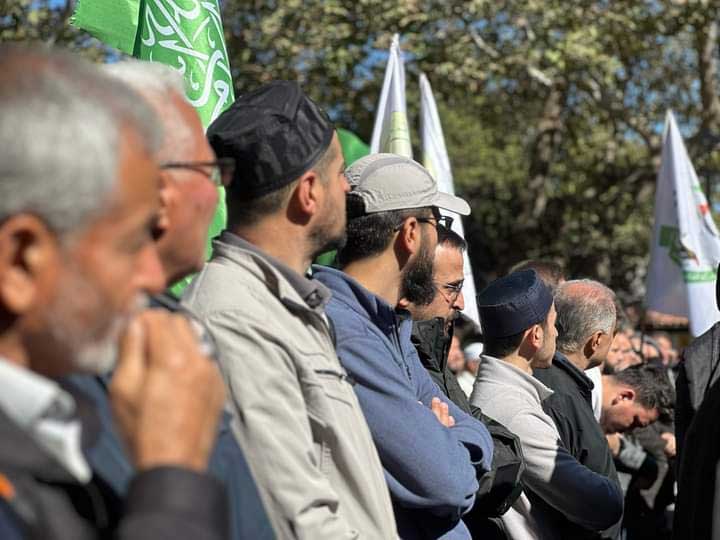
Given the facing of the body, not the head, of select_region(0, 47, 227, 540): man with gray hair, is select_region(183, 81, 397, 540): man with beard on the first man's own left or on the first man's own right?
on the first man's own left

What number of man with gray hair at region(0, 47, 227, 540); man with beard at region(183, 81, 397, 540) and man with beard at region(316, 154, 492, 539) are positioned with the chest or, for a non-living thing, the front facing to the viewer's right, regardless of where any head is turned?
3

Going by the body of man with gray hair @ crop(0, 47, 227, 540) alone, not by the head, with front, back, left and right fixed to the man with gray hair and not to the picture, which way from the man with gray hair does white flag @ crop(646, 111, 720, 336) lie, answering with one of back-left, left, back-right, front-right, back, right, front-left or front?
front-left

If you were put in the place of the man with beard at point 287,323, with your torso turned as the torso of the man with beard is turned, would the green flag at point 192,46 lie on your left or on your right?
on your left

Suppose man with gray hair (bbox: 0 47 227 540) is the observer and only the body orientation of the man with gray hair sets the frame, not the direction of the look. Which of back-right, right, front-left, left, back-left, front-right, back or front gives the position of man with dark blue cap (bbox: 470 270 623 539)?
front-left

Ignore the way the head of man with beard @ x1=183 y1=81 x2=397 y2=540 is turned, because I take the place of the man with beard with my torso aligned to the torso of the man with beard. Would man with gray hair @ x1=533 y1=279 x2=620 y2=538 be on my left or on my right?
on my left

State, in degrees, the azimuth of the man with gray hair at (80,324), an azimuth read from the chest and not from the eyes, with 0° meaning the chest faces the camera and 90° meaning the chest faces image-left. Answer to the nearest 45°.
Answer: approximately 270°

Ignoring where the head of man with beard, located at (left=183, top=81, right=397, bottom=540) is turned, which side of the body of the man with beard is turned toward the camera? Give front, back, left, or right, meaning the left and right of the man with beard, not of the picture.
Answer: right

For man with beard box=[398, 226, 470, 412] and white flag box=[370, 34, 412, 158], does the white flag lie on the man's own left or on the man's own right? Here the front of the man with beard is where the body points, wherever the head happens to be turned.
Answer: on the man's own left

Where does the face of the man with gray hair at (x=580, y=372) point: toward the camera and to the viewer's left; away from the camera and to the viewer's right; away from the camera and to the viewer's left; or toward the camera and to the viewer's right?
away from the camera and to the viewer's right

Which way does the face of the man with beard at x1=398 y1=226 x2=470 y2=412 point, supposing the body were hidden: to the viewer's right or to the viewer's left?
to the viewer's right

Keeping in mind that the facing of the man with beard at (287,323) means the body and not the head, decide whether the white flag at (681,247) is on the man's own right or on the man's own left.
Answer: on the man's own left

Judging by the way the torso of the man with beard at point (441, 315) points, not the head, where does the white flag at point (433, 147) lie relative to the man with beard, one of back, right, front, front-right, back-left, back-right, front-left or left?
left

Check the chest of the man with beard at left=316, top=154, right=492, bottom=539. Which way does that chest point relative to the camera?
to the viewer's right
